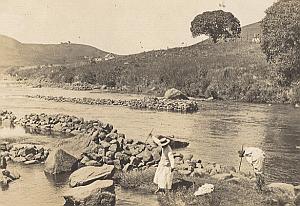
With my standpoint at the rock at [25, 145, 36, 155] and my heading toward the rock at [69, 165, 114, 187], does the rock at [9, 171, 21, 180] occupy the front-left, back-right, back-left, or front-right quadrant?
front-right

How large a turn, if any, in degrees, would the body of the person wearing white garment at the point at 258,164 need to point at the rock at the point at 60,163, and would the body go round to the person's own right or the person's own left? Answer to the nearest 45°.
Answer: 0° — they already face it

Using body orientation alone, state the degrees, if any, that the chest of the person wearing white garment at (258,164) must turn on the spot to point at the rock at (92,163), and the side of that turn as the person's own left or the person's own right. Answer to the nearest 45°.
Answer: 0° — they already face it

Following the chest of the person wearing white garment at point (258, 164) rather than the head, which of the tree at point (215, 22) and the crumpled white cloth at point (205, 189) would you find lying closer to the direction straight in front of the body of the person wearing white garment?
the crumpled white cloth

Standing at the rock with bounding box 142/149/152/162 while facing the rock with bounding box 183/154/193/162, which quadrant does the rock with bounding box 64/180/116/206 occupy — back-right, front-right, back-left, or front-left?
back-right

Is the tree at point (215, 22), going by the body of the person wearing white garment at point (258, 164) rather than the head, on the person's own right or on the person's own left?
on the person's own right

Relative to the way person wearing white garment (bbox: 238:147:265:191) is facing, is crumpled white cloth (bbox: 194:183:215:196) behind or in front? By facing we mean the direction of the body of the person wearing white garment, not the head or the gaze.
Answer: in front

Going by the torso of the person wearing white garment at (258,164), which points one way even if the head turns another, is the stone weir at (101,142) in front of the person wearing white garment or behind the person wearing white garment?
in front

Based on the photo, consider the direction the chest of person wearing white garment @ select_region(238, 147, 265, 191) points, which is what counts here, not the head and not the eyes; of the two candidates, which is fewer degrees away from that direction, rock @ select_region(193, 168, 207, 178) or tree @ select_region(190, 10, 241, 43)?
the rock

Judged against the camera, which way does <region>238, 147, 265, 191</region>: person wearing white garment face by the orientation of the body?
to the viewer's left
